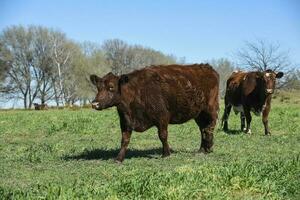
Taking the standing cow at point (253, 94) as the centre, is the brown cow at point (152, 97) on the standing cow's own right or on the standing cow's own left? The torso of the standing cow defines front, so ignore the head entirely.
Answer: on the standing cow's own right

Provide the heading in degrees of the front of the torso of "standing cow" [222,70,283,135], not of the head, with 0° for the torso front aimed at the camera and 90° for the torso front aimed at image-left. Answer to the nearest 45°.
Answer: approximately 315°
